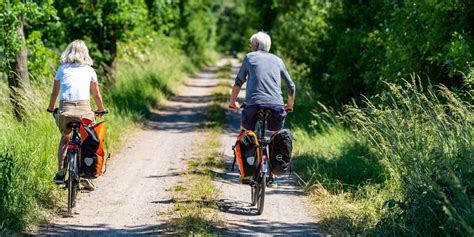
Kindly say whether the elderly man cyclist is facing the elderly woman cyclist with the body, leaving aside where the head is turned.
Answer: no

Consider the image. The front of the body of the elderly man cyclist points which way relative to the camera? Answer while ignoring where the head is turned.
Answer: away from the camera

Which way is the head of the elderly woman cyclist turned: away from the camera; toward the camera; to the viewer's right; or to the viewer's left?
away from the camera

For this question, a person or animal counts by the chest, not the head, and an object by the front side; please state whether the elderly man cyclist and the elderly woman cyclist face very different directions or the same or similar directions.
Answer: same or similar directions

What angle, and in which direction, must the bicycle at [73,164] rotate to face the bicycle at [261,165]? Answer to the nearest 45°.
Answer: approximately 90° to its right

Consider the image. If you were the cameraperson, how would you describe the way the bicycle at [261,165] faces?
facing away from the viewer

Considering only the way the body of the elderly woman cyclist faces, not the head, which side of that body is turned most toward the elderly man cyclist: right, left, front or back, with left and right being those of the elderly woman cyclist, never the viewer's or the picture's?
right

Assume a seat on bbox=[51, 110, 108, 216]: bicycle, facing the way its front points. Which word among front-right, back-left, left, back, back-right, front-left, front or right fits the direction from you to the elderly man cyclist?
right

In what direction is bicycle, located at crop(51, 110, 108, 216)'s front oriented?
away from the camera

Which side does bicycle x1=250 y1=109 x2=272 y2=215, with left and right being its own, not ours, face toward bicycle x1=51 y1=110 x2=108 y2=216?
left

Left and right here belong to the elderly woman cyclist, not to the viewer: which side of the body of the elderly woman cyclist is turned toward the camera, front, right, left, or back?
back

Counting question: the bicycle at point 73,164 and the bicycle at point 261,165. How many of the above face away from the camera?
2
